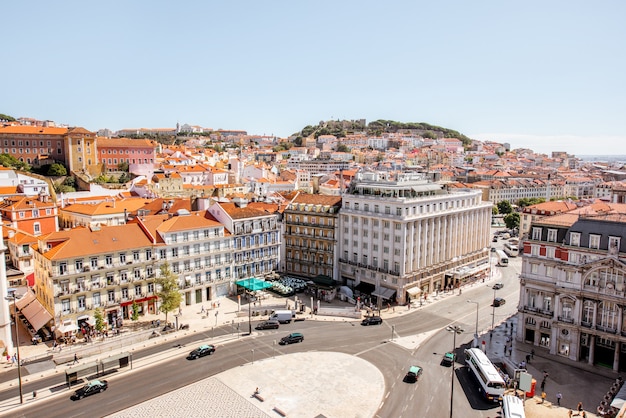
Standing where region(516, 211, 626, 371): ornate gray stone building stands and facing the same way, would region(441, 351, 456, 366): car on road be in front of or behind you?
in front

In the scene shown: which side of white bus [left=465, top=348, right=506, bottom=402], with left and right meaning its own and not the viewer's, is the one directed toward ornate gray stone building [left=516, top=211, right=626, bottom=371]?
right

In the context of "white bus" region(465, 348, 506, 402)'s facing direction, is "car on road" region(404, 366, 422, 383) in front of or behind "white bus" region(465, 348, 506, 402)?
in front

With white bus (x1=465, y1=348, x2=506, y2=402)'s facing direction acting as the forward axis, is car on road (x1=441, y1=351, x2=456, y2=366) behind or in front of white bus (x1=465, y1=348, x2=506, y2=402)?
in front

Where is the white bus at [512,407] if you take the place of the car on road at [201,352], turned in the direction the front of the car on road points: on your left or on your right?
on your left

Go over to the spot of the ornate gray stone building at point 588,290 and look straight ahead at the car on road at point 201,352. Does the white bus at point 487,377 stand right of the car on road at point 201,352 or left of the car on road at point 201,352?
left

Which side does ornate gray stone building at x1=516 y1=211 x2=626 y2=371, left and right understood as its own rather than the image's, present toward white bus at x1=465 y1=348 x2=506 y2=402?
front

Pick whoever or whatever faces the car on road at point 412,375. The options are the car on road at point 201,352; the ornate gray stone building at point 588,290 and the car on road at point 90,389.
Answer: the ornate gray stone building

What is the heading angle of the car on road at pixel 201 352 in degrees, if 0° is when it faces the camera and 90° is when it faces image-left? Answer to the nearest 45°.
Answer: approximately 45°
